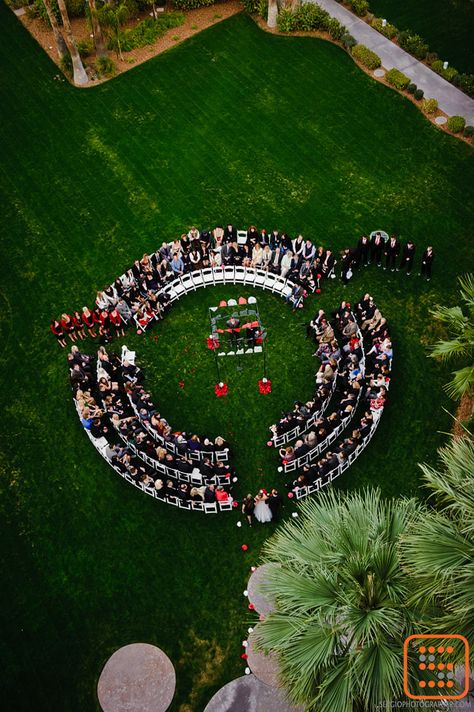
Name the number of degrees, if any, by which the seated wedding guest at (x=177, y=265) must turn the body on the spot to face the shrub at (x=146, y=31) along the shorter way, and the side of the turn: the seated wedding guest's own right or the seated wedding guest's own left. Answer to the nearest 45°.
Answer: approximately 135° to the seated wedding guest's own left

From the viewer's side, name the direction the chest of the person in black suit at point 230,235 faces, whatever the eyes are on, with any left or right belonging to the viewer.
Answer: facing the viewer

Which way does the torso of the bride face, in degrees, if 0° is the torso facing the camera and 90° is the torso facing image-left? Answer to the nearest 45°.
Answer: approximately 180°

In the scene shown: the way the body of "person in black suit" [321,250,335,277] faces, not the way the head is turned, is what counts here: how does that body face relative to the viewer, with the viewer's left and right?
facing the viewer and to the left of the viewer

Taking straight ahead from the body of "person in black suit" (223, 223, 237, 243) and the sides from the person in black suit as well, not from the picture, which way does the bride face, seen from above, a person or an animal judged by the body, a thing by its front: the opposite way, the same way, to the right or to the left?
the opposite way

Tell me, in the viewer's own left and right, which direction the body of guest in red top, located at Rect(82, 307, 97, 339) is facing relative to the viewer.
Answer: facing the viewer and to the right of the viewer

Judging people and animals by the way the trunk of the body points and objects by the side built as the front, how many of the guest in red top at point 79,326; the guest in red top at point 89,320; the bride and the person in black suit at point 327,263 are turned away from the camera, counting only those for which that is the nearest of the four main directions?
1

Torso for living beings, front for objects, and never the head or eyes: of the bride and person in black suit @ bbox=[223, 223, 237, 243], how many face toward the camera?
1

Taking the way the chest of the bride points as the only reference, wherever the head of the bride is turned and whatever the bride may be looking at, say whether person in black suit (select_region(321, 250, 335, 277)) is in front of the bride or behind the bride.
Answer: in front

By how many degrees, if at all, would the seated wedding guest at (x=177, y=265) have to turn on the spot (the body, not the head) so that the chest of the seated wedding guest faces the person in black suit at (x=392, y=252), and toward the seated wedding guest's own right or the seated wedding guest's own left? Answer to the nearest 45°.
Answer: approximately 45° to the seated wedding guest's own left
